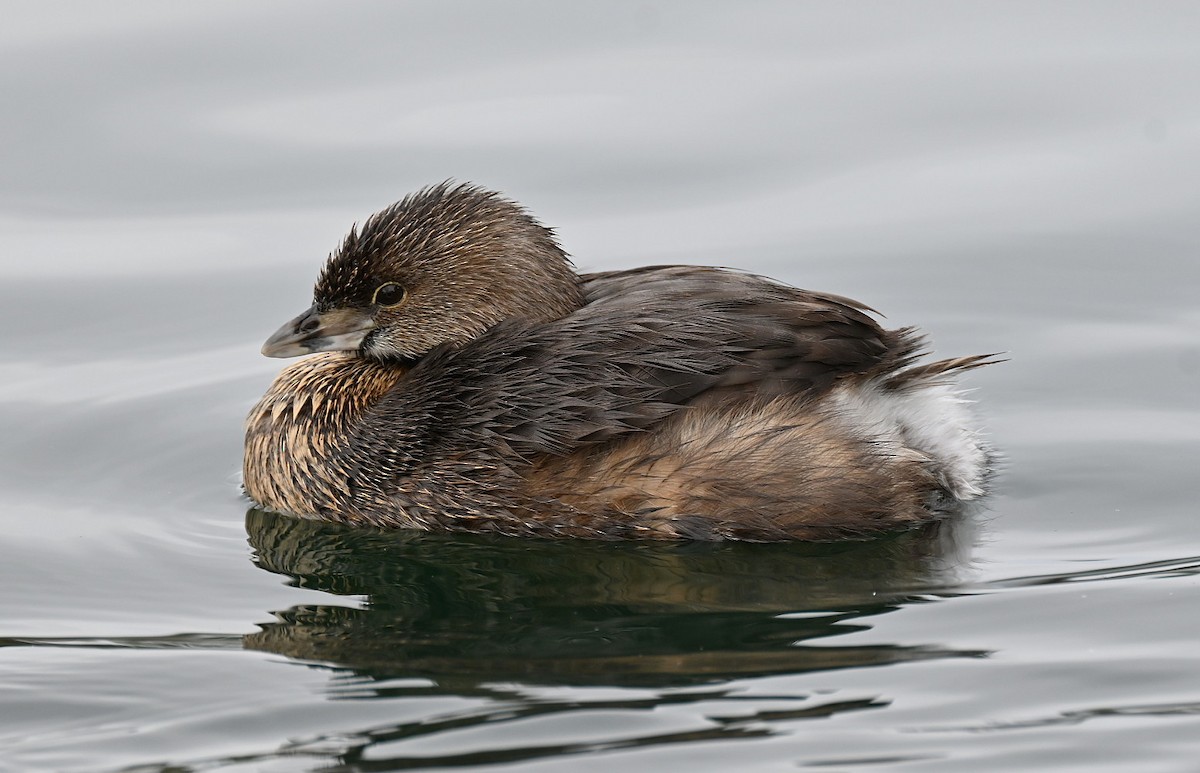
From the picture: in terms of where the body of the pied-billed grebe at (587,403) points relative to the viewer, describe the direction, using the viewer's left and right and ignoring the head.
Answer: facing to the left of the viewer
